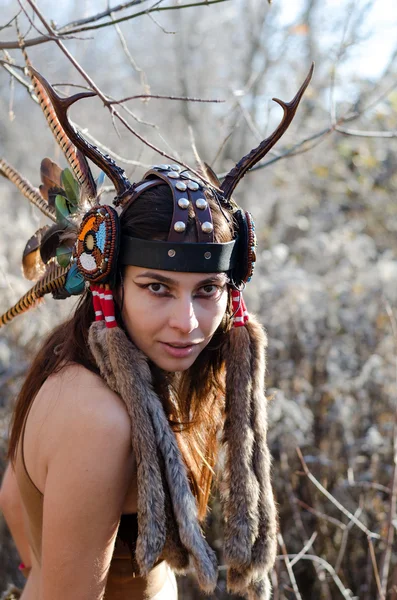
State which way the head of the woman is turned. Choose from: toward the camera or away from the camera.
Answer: toward the camera

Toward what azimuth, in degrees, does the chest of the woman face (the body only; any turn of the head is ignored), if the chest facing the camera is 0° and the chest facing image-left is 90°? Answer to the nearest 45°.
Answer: approximately 315°
